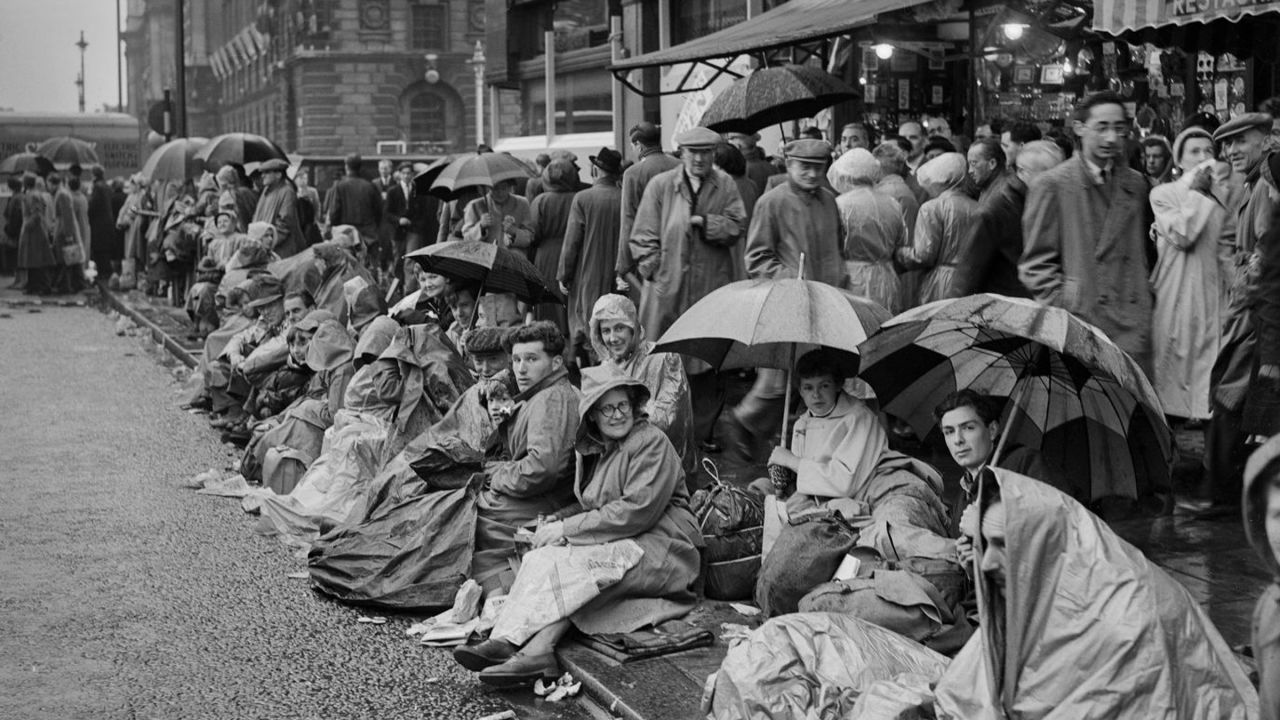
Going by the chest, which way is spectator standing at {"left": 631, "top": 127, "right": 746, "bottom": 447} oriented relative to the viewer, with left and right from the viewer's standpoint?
facing the viewer

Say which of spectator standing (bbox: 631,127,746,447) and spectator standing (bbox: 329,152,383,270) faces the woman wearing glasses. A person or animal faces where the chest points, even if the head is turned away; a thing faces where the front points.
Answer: spectator standing (bbox: 631,127,746,447)

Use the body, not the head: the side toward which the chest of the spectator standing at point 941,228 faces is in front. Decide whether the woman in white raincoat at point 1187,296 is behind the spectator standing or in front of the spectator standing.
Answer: behind

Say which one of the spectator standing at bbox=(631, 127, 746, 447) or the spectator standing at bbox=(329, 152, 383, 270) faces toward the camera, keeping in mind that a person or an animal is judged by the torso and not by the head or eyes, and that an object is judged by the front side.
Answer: the spectator standing at bbox=(631, 127, 746, 447)

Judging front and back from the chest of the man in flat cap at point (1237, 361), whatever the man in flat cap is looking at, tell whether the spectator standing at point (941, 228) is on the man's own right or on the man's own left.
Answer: on the man's own right

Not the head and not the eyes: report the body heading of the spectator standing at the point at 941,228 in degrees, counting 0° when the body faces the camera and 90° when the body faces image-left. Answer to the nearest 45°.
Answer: approximately 135°
